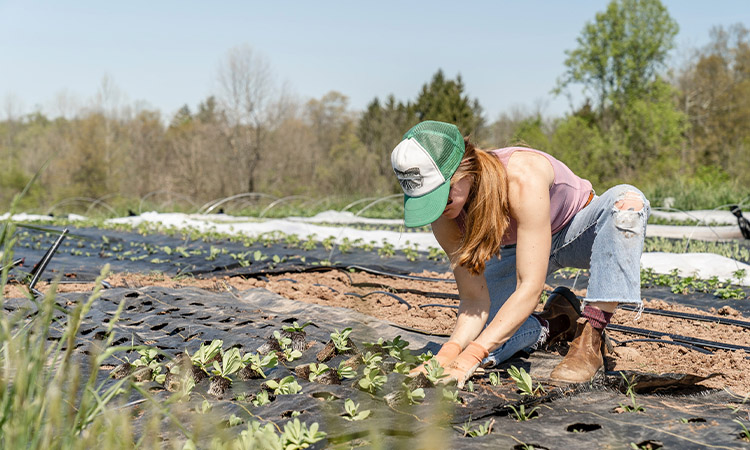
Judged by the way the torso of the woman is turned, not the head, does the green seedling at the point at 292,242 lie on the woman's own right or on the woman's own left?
on the woman's own right

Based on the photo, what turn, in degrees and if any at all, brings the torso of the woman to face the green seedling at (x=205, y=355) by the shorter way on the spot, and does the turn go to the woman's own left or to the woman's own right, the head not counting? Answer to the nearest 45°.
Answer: approximately 45° to the woman's own right

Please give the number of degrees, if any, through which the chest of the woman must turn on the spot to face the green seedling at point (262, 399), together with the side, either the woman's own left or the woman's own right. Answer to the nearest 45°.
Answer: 0° — they already face it

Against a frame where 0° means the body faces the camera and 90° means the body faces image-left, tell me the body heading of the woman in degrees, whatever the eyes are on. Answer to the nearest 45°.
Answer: approximately 45°

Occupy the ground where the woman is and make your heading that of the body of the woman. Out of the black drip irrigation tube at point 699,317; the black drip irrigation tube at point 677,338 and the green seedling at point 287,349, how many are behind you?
2

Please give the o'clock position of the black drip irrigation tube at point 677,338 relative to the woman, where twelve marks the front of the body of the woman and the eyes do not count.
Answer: The black drip irrigation tube is roughly at 6 o'clock from the woman.

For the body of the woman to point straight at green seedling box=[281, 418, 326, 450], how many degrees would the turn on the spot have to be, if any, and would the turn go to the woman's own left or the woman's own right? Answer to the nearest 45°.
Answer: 0° — they already face it
